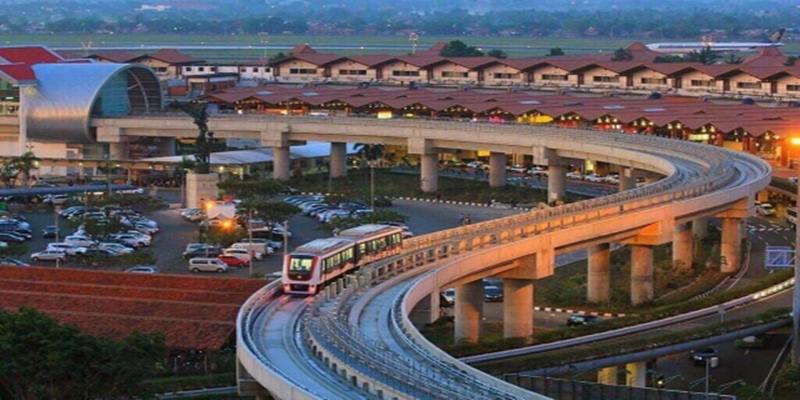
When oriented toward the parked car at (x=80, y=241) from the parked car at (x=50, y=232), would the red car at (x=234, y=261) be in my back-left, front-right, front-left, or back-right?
front-left

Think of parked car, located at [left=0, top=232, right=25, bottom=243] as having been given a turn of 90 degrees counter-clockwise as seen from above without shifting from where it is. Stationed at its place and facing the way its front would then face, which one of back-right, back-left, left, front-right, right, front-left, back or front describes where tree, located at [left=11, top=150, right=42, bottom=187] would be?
front

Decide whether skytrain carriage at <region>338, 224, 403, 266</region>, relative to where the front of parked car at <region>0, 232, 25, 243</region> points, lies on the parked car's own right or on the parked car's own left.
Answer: on the parked car's own right
